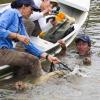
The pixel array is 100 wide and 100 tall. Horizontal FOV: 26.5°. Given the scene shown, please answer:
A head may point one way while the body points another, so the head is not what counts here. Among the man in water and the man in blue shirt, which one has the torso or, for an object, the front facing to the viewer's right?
the man in blue shirt

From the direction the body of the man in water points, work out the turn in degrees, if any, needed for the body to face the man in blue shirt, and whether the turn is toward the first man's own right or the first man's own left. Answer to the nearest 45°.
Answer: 0° — they already face them

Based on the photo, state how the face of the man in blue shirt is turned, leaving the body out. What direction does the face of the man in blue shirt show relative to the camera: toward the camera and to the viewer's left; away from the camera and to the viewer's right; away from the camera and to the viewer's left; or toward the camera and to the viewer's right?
toward the camera and to the viewer's right

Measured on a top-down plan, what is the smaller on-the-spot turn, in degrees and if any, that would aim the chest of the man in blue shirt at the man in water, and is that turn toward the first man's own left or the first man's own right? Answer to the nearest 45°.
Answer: approximately 45° to the first man's own left

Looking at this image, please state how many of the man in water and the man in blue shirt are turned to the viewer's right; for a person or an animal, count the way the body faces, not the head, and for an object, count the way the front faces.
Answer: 1

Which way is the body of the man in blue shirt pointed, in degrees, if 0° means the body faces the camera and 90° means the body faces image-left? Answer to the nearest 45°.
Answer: approximately 270°

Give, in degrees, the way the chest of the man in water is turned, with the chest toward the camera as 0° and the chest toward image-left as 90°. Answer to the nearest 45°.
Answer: approximately 45°

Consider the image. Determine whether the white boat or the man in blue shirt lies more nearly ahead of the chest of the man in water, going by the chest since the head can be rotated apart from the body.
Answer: the man in blue shirt
